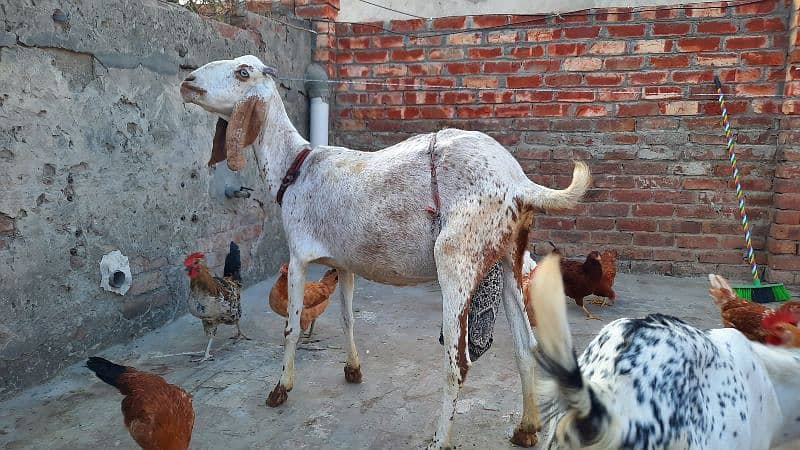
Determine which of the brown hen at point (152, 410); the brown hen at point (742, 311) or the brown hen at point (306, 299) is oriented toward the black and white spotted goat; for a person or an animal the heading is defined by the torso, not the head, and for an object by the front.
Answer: the brown hen at point (152, 410)

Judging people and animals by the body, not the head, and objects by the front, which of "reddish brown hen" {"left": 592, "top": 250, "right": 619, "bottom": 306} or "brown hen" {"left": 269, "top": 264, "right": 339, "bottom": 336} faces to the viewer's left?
the brown hen

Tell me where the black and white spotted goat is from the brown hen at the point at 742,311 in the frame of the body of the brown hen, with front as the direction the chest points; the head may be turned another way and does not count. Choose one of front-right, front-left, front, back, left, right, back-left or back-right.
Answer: right

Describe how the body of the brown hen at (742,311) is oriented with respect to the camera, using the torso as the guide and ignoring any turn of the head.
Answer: to the viewer's right

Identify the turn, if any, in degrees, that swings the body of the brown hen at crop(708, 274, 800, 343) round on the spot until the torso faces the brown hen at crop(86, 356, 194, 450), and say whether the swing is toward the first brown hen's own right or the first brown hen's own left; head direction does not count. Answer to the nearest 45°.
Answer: approximately 135° to the first brown hen's own right

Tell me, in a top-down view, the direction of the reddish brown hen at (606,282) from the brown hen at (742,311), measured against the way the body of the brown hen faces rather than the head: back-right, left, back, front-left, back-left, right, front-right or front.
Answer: back-left

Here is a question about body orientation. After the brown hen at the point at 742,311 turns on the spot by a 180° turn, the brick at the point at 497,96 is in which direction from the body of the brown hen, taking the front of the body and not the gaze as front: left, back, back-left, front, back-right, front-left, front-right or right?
front-right

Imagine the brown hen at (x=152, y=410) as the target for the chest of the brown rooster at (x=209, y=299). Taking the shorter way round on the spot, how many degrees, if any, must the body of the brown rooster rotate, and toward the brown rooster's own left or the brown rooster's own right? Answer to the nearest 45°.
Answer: approximately 45° to the brown rooster's own left

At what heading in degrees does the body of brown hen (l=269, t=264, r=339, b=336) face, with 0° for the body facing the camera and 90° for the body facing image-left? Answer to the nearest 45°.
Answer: approximately 90°

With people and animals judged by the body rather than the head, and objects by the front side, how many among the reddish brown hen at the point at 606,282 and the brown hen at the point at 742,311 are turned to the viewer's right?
2

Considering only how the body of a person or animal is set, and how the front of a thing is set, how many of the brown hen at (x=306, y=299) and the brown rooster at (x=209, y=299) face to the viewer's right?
0

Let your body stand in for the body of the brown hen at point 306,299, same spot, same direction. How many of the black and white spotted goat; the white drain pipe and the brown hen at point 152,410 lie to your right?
1

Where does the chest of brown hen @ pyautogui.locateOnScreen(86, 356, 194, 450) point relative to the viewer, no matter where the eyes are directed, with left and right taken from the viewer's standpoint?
facing the viewer and to the right of the viewer

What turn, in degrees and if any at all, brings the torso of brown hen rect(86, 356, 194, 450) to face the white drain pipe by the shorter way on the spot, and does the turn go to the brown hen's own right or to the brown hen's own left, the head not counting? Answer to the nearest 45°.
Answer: approximately 90° to the brown hen's own left

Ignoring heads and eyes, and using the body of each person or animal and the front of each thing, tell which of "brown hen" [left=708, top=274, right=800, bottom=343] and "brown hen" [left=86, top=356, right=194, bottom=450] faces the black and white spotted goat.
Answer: "brown hen" [left=86, top=356, right=194, bottom=450]

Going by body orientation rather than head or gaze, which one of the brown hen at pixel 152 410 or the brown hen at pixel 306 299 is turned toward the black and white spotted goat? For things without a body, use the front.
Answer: the brown hen at pixel 152 410

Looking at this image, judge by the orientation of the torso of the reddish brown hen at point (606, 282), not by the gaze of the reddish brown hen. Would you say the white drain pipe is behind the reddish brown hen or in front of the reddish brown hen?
behind
